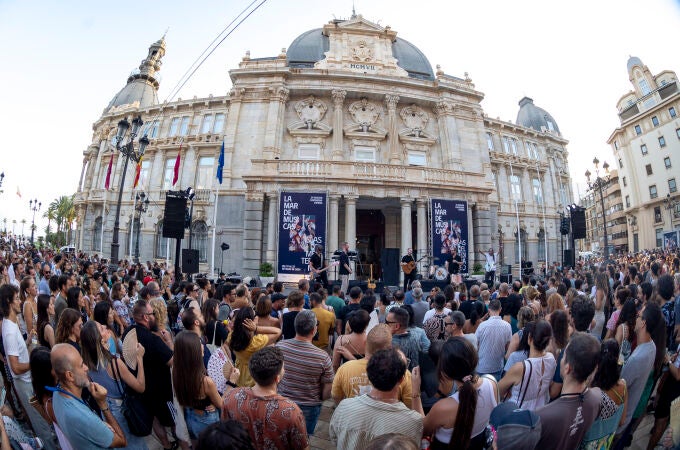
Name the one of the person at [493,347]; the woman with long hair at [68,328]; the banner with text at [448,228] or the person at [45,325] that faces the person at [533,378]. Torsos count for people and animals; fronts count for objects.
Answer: the banner with text

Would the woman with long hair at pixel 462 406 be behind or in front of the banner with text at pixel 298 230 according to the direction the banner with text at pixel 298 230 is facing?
in front

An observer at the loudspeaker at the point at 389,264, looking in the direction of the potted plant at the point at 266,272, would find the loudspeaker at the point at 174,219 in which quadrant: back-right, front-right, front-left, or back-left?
front-left

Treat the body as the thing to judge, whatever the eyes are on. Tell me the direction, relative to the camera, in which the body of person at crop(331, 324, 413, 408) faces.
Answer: away from the camera

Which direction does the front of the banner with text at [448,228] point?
toward the camera

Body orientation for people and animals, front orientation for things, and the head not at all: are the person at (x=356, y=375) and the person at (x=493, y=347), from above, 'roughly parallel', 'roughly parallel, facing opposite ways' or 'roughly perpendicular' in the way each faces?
roughly parallel

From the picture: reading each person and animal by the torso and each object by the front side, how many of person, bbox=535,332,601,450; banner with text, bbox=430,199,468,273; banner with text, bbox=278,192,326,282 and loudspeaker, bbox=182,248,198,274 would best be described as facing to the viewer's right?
0

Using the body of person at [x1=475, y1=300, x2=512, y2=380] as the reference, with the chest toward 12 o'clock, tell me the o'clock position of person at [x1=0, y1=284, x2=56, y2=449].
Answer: person at [x1=0, y1=284, x2=56, y2=449] is roughly at 8 o'clock from person at [x1=475, y1=300, x2=512, y2=380].

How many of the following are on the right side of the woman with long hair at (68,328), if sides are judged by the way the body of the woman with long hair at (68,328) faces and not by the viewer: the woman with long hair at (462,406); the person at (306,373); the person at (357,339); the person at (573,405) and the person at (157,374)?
5

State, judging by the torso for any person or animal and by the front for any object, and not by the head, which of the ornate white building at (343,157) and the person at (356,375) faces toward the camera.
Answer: the ornate white building

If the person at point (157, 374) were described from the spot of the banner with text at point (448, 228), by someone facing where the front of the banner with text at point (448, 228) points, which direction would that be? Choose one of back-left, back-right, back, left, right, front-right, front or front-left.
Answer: front

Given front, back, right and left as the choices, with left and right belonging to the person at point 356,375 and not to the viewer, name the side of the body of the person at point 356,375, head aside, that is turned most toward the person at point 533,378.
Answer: right

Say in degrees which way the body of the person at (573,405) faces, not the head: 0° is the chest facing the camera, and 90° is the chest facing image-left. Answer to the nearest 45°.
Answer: approximately 135°

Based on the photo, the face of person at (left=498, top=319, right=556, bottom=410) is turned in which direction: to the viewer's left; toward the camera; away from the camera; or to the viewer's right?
away from the camera

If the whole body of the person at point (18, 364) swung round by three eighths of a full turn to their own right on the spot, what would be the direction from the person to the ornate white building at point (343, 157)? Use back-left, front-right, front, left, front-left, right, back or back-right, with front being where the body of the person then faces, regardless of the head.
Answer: back

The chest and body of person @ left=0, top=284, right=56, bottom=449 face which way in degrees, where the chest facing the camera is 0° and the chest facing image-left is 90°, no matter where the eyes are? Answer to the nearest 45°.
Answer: approximately 270°

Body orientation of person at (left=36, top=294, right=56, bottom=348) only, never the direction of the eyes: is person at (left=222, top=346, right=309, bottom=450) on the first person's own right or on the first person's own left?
on the first person's own right
